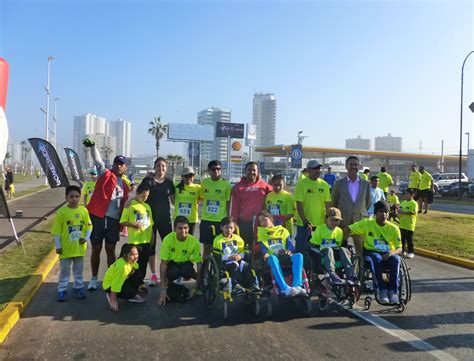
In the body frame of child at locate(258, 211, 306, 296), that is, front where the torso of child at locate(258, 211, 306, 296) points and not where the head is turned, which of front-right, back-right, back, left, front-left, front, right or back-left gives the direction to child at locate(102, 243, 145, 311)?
right

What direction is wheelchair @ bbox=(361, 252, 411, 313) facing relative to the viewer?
toward the camera

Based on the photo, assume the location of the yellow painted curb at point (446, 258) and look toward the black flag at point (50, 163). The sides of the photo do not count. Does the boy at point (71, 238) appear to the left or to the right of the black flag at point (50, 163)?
left

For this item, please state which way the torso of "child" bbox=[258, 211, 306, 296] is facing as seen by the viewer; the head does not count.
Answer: toward the camera

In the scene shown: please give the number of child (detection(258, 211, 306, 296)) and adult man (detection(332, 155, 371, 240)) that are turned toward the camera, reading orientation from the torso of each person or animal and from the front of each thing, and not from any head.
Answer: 2

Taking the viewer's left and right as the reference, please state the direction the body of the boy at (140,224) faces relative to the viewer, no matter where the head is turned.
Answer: facing the viewer and to the right of the viewer

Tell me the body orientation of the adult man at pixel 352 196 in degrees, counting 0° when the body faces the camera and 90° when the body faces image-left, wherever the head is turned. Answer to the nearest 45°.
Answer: approximately 0°

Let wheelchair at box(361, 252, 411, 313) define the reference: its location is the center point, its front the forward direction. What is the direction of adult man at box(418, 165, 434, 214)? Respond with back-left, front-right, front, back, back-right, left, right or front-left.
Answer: back

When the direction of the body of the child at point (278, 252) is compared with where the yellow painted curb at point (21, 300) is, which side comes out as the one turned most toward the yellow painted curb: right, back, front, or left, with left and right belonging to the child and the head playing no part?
right

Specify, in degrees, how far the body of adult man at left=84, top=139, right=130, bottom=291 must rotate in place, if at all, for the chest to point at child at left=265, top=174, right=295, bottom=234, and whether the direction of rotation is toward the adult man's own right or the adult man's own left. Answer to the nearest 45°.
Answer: approximately 45° to the adult man's own left
